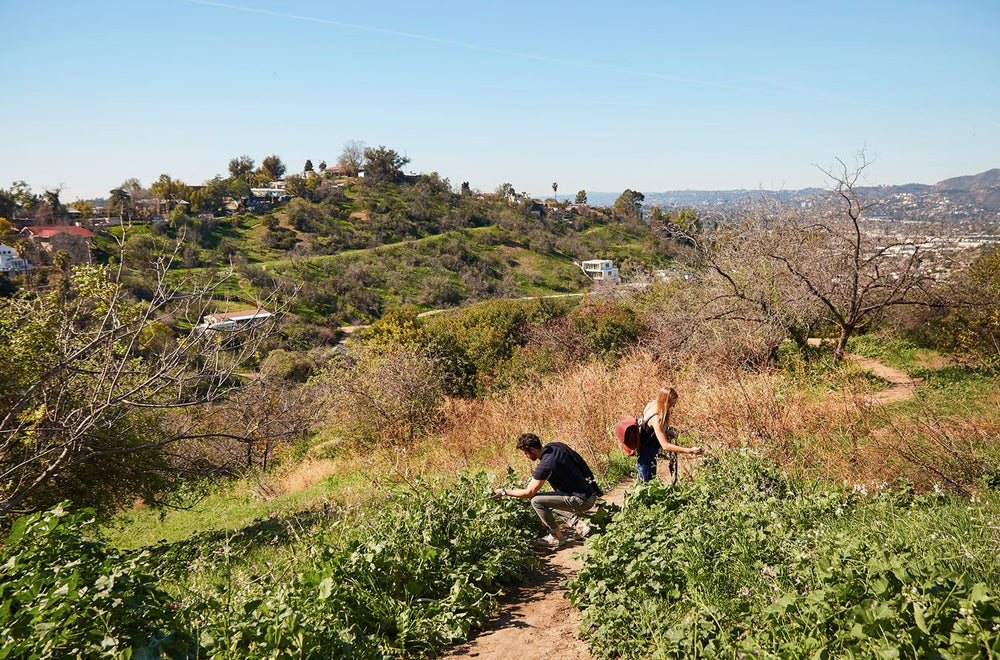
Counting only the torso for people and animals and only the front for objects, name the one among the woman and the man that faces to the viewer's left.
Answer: the man

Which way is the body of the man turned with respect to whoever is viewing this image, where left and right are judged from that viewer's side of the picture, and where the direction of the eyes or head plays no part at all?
facing to the left of the viewer

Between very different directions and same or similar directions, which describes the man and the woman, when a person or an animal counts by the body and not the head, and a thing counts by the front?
very different directions

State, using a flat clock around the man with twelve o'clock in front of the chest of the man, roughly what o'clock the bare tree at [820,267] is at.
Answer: The bare tree is roughly at 4 o'clock from the man.

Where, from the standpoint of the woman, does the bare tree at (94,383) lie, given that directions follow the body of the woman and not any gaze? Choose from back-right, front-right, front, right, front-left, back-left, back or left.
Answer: back

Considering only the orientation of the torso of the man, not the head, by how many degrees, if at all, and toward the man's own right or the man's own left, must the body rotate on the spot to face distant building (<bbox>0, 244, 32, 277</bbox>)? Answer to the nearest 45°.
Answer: approximately 45° to the man's own right

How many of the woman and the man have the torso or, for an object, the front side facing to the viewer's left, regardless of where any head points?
1

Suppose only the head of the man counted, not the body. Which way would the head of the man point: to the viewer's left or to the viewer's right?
to the viewer's left

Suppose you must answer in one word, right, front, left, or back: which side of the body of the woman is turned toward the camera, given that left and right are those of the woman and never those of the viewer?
right
